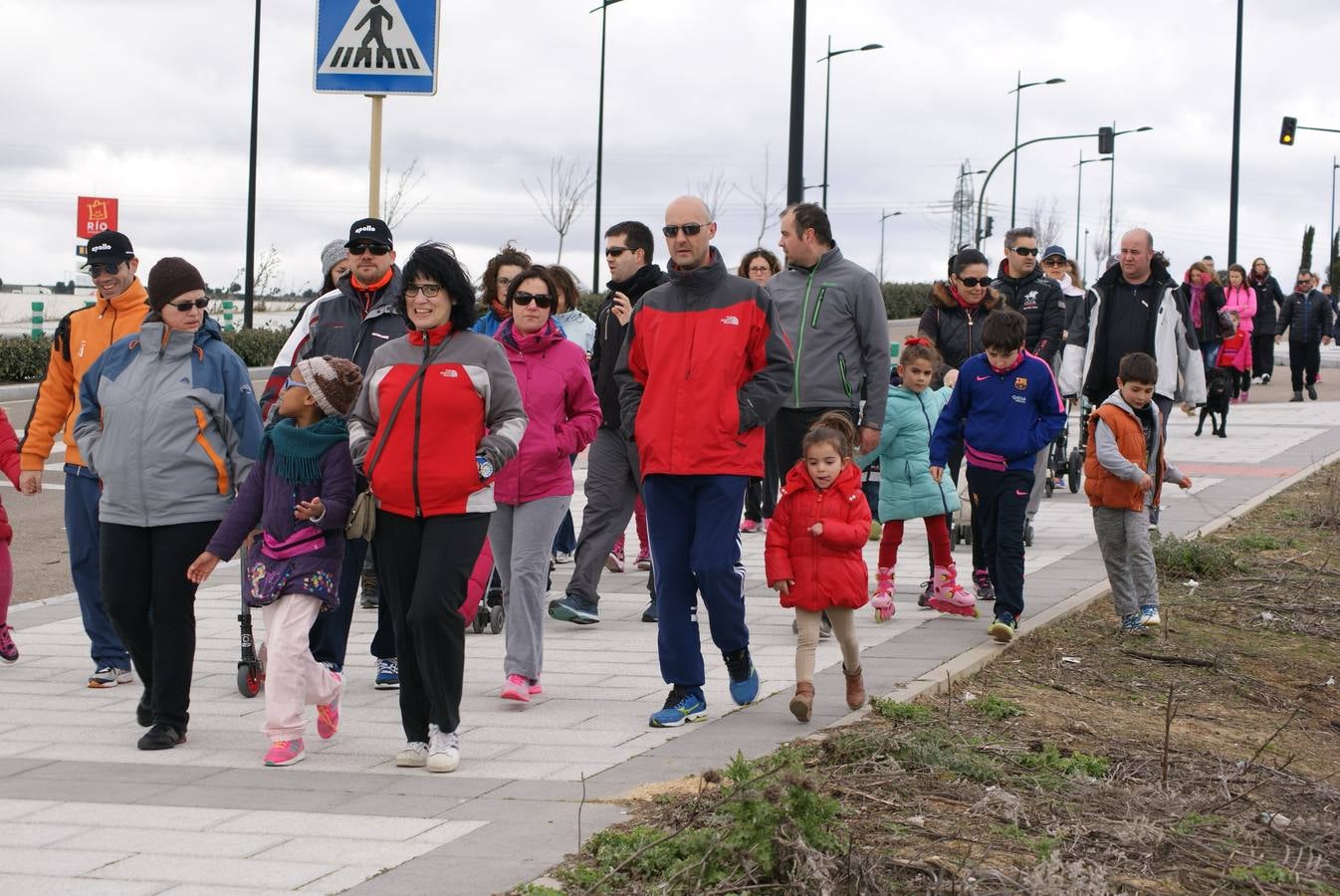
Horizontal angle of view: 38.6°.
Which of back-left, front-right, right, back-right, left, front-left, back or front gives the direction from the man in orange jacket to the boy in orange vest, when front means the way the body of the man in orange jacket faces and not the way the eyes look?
left

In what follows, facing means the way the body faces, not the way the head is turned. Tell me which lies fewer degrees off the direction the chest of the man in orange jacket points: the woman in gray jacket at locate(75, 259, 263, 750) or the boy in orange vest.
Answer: the woman in gray jacket

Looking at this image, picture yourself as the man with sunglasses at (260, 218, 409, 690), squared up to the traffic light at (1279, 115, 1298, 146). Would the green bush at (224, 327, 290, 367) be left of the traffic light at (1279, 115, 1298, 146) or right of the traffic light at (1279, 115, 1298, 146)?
left

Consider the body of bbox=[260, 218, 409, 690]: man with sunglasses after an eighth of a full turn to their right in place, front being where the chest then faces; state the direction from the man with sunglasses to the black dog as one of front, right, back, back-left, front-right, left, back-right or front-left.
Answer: back

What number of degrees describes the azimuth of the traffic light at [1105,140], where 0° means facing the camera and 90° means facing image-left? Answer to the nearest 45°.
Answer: approximately 180°

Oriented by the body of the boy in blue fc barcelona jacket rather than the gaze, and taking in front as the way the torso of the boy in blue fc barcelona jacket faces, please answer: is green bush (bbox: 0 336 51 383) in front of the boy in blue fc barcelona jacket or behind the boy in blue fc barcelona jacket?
behind

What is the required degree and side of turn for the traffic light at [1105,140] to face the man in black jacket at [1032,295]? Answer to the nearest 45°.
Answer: approximately 180°

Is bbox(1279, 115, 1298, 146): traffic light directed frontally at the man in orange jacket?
yes

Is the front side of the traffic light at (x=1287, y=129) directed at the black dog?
yes

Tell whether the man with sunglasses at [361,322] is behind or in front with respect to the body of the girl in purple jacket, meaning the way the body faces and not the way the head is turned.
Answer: behind

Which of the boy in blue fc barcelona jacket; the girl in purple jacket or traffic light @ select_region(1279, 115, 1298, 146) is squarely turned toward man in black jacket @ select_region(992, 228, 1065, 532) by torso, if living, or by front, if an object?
the traffic light

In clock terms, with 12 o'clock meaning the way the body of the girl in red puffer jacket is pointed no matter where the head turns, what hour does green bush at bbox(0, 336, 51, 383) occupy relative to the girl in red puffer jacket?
The green bush is roughly at 5 o'clock from the girl in red puffer jacket.
